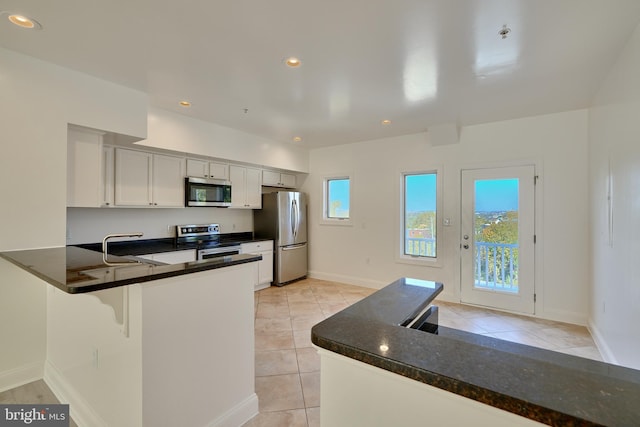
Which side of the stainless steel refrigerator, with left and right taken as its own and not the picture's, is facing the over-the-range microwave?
right

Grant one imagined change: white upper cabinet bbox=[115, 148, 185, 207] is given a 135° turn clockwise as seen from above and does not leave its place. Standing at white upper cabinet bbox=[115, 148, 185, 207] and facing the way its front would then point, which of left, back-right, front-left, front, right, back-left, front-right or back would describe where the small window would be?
back

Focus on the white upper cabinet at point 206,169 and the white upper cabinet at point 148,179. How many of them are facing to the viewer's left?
0

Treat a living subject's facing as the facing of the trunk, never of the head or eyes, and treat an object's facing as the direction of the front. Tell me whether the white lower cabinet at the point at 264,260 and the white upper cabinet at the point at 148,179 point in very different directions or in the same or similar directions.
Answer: same or similar directions

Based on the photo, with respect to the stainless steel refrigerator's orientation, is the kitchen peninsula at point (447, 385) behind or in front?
in front

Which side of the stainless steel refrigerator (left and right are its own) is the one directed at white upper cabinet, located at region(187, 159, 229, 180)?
right

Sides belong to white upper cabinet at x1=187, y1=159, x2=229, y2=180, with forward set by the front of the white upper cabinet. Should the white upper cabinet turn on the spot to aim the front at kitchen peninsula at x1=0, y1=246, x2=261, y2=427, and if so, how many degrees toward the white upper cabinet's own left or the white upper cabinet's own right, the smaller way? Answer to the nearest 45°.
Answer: approximately 45° to the white upper cabinet's own right

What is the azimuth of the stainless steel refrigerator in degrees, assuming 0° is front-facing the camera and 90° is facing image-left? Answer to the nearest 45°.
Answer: approximately 315°

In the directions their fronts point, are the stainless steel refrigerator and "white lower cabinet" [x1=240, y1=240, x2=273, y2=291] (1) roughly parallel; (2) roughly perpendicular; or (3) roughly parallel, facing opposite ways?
roughly parallel

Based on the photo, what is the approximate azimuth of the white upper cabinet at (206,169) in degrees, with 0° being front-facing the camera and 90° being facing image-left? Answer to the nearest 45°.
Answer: approximately 315°

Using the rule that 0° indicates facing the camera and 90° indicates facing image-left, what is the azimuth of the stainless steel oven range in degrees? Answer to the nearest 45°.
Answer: approximately 315°

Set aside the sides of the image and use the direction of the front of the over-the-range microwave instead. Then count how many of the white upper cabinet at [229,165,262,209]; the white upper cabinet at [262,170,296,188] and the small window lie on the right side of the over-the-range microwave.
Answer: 0

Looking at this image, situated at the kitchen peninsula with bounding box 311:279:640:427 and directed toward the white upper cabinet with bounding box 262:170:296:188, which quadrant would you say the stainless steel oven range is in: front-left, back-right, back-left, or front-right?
front-left

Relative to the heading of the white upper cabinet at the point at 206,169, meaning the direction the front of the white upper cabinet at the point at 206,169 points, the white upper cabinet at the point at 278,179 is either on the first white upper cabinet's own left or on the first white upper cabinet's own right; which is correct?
on the first white upper cabinet's own left

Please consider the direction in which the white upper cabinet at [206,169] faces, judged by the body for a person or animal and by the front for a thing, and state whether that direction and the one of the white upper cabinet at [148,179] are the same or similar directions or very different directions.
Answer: same or similar directions

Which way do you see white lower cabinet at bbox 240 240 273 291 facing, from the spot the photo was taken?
facing the viewer and to the right of the viewer

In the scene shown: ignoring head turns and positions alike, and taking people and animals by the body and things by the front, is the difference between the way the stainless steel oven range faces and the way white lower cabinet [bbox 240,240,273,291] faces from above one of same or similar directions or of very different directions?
same or similar directions
